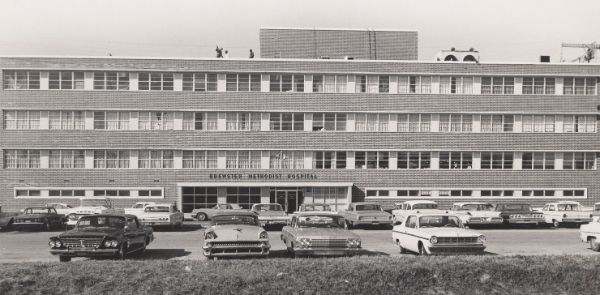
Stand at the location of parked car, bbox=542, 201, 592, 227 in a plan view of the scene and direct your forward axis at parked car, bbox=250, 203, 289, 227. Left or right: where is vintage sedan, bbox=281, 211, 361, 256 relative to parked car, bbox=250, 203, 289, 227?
left

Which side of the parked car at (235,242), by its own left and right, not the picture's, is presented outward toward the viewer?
front

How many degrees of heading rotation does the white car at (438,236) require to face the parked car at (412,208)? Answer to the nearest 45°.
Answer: approximately 135° to its left

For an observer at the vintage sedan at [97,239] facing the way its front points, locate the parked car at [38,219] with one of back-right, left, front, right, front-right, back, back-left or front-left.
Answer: back-right

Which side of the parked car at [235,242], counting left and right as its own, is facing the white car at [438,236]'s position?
left

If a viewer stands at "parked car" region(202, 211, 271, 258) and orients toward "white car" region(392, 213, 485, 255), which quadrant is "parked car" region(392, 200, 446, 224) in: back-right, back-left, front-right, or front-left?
front-left

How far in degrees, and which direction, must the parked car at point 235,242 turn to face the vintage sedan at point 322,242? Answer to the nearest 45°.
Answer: approximately 90° to its left

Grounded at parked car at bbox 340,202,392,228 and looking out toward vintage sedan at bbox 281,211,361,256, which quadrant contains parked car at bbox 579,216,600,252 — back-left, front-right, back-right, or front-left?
front-left

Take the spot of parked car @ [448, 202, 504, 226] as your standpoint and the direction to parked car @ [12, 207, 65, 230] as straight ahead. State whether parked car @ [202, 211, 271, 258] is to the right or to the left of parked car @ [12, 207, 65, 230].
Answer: left

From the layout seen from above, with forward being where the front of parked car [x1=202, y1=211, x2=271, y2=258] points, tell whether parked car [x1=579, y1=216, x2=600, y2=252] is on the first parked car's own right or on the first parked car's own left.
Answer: on the first parked car's own left

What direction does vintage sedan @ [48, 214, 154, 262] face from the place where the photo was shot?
facing the viewer and to the left of the viewer

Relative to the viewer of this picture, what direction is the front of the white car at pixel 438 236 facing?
facing the viewer and to the right of the viewer
